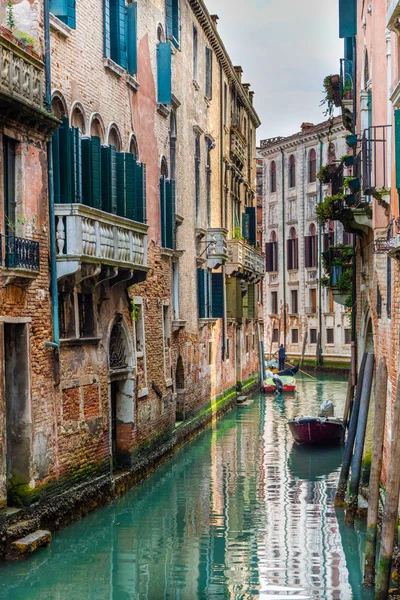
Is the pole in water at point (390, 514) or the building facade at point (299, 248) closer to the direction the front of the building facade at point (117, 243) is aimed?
the pole in water

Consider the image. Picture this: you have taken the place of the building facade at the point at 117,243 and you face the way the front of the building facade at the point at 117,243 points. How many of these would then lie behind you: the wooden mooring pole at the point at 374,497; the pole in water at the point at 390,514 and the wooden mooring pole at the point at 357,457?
0

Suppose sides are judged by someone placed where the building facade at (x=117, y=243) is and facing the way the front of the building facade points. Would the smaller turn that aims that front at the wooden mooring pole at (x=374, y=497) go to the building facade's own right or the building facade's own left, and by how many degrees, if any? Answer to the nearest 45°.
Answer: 0° — it already faces it

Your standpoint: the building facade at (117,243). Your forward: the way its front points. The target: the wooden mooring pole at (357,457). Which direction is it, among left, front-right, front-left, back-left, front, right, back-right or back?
front

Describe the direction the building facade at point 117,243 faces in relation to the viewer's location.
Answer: facing the viewer and to the right of the viewer

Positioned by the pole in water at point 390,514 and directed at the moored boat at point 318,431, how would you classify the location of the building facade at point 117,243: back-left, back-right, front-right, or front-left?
front-left

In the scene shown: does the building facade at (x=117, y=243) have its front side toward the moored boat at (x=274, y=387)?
no

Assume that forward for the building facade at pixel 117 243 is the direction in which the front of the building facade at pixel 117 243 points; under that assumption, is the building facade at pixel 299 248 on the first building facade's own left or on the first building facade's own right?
on the first building facade's own left
